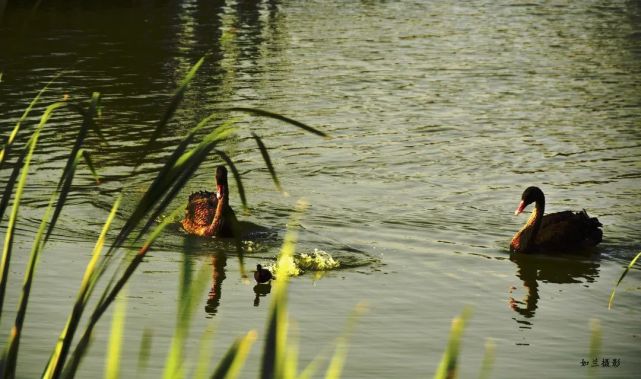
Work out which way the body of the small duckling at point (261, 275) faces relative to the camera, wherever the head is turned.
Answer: to the viewer's left

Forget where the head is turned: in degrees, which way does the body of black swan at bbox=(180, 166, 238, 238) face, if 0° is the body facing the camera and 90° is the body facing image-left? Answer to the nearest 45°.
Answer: approximately 315°

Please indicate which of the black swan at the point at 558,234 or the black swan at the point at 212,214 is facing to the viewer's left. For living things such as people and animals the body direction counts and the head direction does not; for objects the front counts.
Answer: the black swan at the point at 558,234

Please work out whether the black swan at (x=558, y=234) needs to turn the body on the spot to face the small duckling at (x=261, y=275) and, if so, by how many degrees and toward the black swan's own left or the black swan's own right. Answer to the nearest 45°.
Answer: approximately 45° to the black swan's own left

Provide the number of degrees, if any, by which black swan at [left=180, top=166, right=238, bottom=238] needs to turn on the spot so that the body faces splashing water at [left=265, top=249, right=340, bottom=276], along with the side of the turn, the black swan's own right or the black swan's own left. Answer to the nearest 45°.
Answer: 0° — it already faces it

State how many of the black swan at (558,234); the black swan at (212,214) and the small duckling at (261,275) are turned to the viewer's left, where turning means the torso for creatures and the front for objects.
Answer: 2

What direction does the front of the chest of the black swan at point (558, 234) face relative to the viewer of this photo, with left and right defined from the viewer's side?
facing to the left of the viewer

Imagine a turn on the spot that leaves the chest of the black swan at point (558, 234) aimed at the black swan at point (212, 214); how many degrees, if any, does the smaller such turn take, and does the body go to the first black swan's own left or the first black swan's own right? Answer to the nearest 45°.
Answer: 0° — it already faces it

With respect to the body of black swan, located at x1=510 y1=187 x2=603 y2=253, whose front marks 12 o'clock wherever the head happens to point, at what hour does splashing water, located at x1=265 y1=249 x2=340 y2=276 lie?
The splashing water is roughly at 11 o'clock from the black swan.
